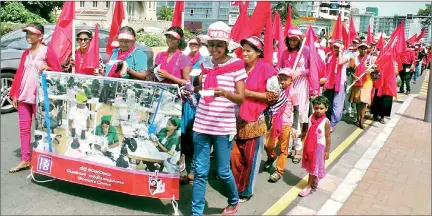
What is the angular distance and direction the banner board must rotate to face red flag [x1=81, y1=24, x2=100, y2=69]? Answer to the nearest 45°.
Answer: approximately 180°

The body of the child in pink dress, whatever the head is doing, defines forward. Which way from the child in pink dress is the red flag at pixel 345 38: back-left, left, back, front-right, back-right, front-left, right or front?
back-right

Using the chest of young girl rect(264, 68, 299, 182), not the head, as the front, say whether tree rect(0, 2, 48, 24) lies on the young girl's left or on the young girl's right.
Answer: on the young girl's right

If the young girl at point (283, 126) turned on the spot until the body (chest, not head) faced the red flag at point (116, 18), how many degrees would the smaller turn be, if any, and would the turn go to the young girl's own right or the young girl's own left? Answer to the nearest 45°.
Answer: approximately 45° to the young girl's own right

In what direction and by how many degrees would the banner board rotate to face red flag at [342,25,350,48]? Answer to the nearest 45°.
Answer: approximately 135° to its left

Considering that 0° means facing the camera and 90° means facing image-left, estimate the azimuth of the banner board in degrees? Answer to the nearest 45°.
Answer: approximately 0°
